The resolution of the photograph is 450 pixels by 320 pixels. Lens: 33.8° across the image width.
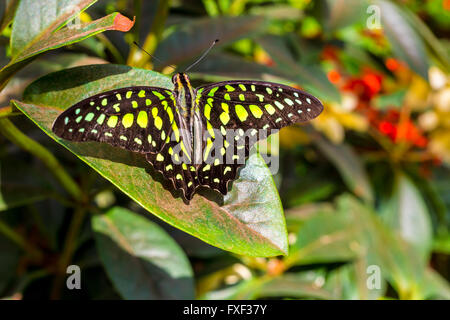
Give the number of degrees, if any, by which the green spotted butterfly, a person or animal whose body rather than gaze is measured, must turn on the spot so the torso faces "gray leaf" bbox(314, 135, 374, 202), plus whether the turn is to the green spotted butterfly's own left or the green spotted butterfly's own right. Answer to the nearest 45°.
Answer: approximately 45° to the green spotted butterfly's own right

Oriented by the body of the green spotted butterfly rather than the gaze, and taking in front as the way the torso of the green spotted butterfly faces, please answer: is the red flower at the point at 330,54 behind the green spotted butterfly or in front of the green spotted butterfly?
in front

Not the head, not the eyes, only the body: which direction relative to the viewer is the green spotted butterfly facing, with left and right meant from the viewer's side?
facing away from the viewer
